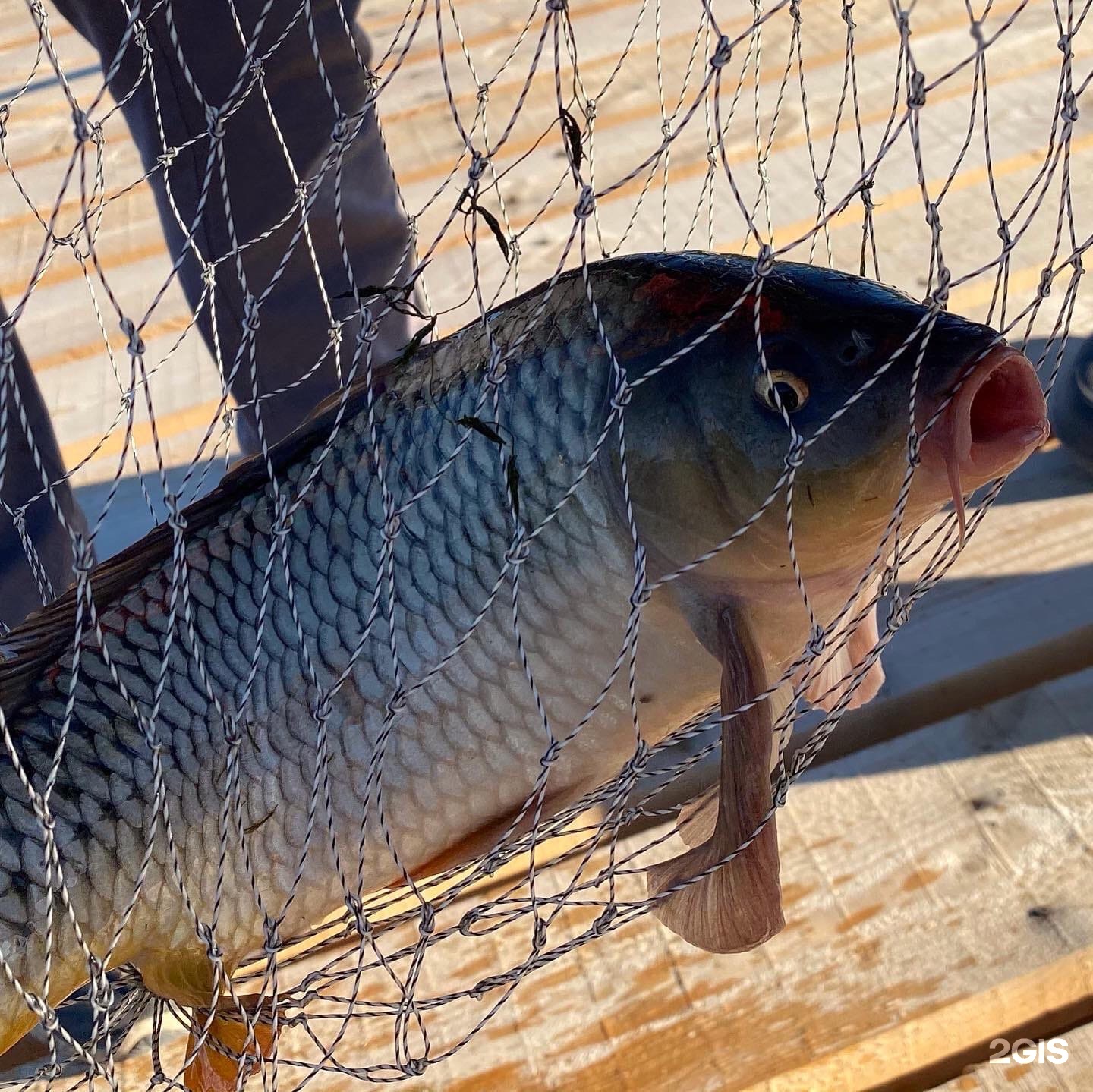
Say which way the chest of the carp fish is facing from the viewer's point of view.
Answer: to the viewer's right
